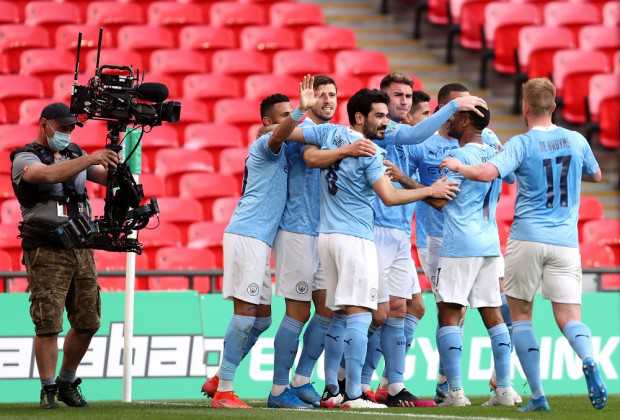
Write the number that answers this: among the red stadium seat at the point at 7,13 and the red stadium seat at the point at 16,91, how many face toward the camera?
2

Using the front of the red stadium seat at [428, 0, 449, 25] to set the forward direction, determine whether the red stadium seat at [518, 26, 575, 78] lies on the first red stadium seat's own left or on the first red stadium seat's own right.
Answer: on the first red stadium seat's own left

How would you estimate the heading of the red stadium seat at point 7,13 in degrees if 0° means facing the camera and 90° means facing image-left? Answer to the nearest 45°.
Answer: approximately 0°

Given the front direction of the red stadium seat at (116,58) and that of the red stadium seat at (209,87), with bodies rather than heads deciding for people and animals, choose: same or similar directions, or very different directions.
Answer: same or similar directions

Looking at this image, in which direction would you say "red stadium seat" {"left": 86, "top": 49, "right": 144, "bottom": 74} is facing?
toward the camera

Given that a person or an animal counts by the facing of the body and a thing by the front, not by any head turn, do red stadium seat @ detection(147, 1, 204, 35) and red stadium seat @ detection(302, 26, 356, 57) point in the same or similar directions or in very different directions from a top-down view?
same or similar directions

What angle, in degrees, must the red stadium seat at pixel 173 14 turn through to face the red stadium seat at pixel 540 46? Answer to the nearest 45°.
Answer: approximately 90° to its left

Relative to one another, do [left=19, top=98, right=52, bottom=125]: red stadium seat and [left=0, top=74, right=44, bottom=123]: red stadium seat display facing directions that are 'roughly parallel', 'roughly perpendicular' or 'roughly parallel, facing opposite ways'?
roughly parallel

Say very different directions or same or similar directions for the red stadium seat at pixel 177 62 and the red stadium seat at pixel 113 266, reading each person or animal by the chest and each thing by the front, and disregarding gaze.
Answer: same or similar directions

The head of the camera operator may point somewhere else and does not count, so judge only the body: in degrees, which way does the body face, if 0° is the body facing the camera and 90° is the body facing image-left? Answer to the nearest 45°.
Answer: approximately 315°

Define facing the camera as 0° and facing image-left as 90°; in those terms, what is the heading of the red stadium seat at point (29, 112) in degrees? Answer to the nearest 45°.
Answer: approximately 0°

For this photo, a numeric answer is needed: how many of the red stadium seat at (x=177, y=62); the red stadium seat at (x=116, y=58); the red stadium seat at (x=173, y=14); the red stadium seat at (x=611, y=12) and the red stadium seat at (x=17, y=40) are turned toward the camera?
5

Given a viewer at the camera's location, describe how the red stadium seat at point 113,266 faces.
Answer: facing the viewer

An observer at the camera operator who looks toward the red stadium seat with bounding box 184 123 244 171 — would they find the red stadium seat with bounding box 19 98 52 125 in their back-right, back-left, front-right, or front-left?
front-left

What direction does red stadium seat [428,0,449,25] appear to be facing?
toward the camera
